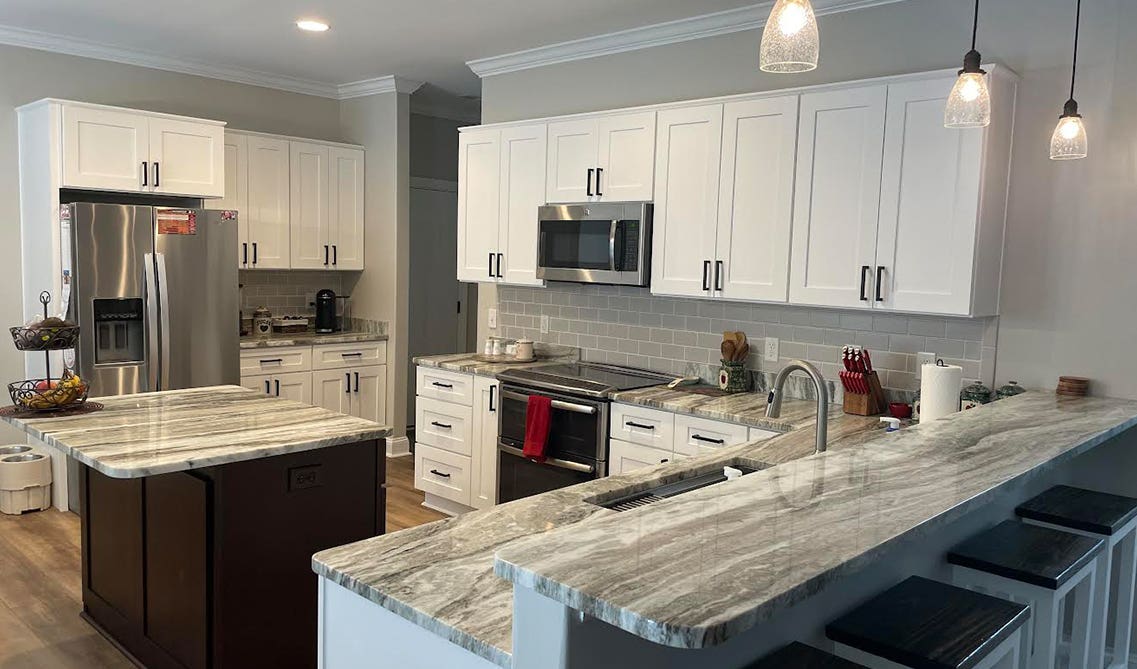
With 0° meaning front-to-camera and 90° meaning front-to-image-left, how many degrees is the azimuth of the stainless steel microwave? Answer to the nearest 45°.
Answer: approximately 45°

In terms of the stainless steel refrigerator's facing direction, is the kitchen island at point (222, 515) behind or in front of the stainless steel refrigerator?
in front

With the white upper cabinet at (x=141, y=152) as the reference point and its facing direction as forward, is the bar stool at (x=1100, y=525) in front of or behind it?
in front

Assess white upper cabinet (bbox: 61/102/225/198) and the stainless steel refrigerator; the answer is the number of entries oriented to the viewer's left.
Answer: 0

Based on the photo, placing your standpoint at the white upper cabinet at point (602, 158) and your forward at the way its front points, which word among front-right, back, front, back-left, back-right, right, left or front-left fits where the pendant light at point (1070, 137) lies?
left

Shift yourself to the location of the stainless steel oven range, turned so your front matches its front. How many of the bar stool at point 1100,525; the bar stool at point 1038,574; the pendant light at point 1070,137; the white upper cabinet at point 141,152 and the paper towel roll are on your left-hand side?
4

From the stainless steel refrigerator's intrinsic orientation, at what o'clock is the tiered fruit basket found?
The tiered fruit basket is roughly at 2 o'clock from the stainless steel refrigerator.

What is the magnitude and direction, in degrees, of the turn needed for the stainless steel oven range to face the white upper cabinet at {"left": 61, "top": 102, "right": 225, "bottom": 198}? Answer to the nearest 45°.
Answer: approximately 45° to its right

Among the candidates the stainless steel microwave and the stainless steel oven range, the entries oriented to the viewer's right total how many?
0

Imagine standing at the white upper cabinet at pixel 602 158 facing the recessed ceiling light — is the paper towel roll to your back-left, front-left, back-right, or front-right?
back-left
